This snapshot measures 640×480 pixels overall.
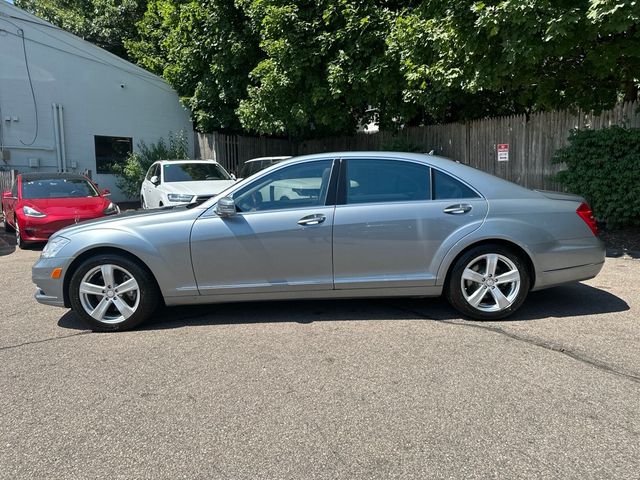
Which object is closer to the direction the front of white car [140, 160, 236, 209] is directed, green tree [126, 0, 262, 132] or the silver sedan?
the silver sedan

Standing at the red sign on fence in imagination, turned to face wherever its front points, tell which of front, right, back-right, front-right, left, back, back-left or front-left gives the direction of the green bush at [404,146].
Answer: back-right

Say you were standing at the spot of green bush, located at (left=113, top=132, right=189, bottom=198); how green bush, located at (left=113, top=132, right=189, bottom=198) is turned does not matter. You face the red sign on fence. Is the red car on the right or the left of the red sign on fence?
right

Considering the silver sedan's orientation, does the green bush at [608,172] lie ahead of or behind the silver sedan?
behind

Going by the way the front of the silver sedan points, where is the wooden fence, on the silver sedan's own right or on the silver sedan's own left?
on the silver sedan's own right

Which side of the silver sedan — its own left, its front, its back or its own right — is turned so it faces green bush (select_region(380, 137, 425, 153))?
right

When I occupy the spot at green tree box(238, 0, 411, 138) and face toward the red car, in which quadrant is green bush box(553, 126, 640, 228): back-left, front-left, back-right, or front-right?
back-left

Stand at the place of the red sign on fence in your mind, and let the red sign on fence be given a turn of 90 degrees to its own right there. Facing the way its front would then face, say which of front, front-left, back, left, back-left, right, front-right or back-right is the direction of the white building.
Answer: front

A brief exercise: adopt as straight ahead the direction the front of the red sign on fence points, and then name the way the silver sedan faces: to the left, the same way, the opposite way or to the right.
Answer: to the right

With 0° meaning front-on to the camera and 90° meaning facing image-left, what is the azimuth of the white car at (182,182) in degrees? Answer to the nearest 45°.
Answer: approximately 315°

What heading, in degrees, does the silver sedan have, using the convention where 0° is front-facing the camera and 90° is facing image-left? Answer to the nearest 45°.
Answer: approximately 90°

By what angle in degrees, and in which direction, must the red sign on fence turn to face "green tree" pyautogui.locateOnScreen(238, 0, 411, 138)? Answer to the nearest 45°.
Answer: approximately 90° to its right

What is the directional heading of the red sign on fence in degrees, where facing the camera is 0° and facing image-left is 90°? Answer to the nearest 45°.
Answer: approximately 0°

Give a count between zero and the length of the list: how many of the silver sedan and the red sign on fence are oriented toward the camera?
1
